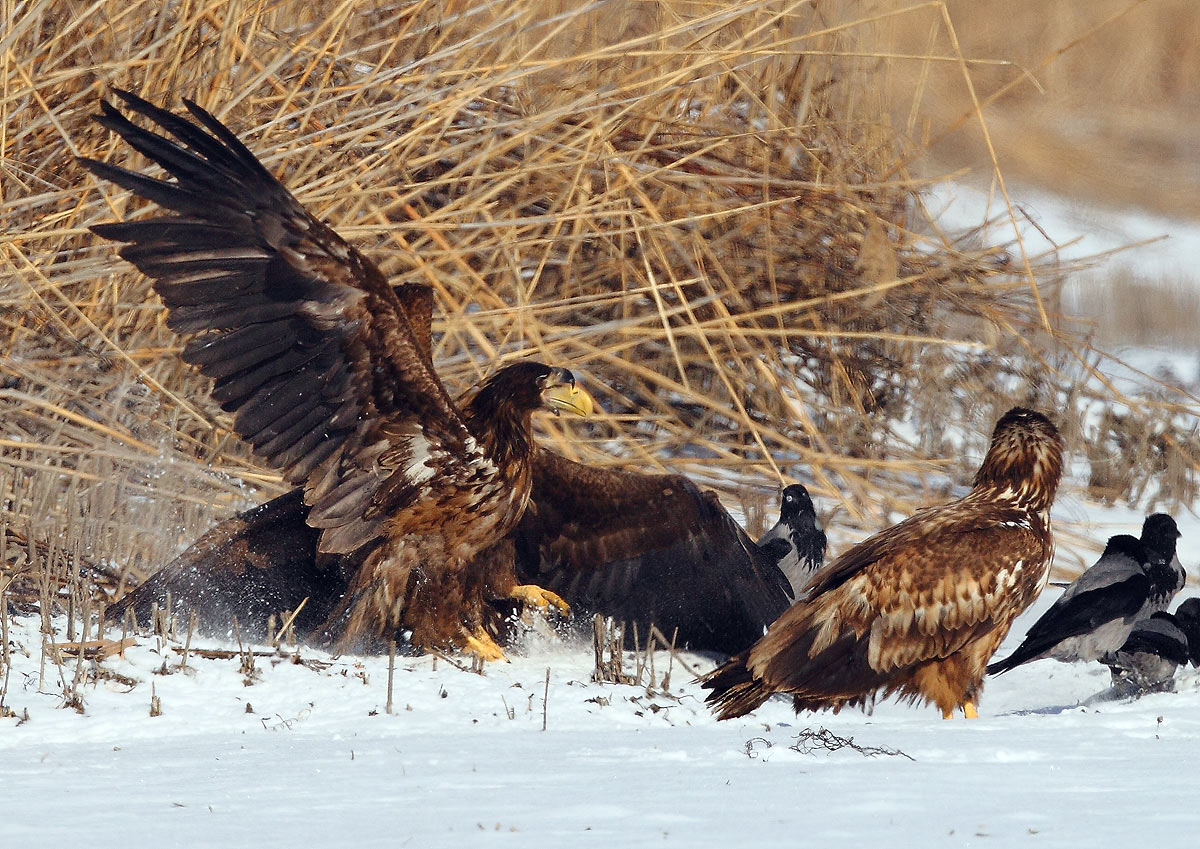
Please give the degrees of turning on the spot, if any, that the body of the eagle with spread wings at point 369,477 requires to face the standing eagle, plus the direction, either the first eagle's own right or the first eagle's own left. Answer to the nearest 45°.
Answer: approximately 45° to the first eagle's own right

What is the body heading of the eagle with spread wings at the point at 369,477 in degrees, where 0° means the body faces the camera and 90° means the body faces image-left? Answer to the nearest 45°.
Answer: approximately 270°

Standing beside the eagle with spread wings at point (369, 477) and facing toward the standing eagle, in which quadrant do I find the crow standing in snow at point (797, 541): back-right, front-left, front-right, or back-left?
front-left

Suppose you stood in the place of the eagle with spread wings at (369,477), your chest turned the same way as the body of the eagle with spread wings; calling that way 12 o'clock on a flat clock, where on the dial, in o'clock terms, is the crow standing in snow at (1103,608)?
The crow standing in snow is roughly at 12 o'clock from the eagle with spread wings.

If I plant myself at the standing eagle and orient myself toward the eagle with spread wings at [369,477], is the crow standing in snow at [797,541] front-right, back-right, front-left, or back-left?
front-right

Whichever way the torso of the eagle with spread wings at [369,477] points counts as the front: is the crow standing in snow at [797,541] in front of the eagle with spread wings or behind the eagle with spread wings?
in front
